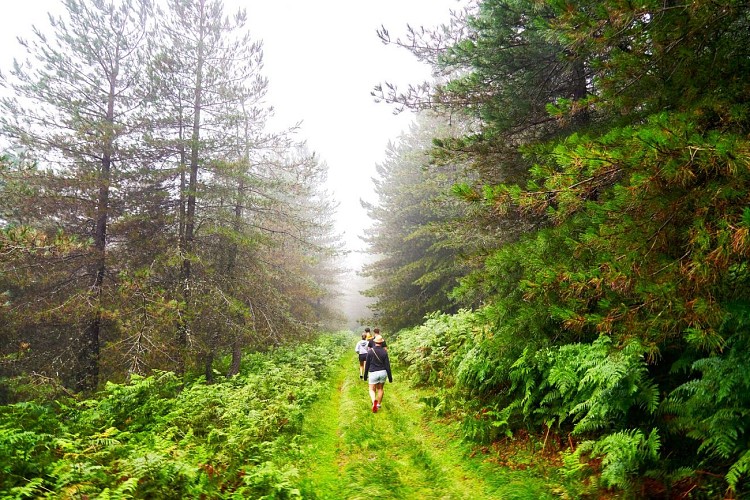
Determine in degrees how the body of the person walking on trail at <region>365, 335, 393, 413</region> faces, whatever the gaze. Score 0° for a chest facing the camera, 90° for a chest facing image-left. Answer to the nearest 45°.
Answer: approximately 180°

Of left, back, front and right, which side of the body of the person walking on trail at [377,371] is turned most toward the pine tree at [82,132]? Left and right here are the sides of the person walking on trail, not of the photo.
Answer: left

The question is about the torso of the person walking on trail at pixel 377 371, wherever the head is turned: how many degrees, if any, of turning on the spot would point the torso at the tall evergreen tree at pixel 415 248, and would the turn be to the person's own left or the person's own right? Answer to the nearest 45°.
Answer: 0° — they already face it

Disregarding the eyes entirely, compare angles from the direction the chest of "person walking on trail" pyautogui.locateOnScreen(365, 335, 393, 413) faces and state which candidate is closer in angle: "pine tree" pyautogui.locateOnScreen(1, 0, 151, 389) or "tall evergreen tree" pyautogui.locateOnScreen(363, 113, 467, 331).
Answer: the tall evergreen tree
